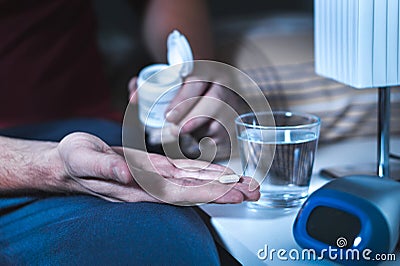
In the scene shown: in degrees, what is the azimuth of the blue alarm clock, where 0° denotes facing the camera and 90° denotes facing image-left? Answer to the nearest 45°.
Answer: approximately 45°
